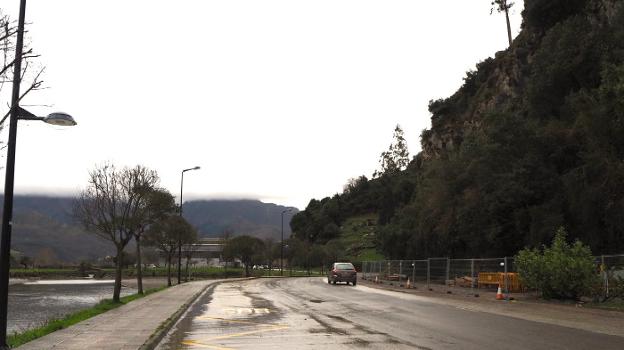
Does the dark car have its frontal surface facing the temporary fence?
no

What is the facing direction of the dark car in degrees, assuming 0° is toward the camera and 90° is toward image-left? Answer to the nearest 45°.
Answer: approximately 180°

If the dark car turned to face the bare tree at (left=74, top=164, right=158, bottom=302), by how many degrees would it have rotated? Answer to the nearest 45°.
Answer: approximately 135° to its left

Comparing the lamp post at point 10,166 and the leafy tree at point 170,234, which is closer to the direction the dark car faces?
the leafy tree

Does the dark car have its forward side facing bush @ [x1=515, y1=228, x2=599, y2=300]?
no

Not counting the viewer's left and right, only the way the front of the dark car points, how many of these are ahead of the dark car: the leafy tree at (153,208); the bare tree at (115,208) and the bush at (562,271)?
0

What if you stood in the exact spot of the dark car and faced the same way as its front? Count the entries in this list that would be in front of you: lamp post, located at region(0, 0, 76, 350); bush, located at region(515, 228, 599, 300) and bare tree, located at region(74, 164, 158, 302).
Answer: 0

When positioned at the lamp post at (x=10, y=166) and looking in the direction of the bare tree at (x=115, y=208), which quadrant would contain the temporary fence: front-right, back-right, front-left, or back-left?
front-right

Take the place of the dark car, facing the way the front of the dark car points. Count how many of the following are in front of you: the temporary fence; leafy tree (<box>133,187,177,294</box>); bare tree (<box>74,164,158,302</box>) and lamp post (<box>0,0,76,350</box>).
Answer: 0
